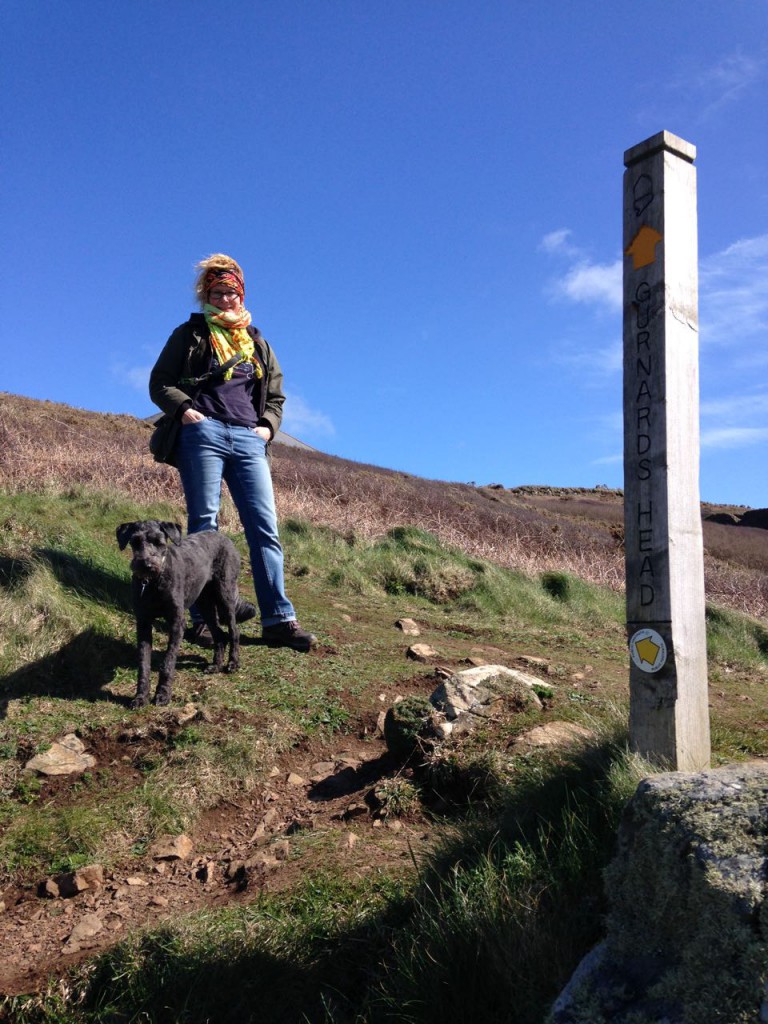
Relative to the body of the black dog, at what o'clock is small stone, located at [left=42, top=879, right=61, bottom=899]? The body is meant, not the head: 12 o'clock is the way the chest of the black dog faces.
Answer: The small stone is roughly at 11 o'clock from the black dog.

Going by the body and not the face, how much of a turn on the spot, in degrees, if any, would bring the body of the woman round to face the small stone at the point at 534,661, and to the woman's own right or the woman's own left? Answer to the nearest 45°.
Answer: approximately 90° to the woman's own left

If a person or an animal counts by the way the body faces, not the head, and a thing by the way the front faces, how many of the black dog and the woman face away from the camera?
0

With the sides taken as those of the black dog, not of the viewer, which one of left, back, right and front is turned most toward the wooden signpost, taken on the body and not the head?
left

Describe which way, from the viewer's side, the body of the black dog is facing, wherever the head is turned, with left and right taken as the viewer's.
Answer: facing the viewer and to the left of the viewer

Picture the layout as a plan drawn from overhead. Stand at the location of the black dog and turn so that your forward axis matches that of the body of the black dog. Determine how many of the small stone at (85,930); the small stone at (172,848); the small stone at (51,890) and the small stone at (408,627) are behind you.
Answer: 1

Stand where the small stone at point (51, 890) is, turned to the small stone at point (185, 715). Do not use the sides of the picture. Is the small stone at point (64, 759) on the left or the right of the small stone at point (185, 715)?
left

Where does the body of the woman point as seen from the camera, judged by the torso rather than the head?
toward the camera

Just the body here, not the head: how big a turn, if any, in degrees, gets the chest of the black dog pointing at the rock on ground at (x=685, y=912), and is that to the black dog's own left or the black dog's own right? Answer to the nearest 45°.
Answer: approximately 45° to the black dog's own left

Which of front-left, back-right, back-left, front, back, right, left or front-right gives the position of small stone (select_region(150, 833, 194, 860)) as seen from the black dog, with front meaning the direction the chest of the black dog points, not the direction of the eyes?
front-left
